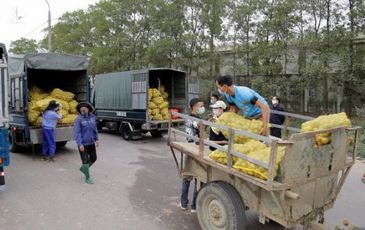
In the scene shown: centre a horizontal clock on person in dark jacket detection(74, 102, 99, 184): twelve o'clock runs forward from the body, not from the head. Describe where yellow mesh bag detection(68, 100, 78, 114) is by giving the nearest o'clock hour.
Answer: The yellow mesh bag is roughly at 6 o'clock from the person in dark jacket.

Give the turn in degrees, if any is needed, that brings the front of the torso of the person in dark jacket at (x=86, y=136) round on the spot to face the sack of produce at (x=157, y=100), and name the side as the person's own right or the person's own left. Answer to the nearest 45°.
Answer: approximately 135° to the person's own left

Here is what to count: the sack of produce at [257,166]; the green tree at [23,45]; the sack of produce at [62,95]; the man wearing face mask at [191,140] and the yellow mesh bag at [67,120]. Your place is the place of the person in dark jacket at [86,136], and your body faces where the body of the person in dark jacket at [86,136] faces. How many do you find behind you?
3

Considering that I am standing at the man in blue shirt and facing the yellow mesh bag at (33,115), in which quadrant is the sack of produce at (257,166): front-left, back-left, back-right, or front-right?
back-left

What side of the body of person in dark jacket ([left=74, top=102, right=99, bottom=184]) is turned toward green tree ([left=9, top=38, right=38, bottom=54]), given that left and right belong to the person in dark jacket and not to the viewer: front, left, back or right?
back

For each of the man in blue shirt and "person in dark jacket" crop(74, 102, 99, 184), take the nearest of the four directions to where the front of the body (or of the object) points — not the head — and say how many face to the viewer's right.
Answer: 0

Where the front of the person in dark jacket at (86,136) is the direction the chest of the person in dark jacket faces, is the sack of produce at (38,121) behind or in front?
behind

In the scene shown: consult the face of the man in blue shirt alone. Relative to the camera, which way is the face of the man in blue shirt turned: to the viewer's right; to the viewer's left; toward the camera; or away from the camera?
to the viewer's left

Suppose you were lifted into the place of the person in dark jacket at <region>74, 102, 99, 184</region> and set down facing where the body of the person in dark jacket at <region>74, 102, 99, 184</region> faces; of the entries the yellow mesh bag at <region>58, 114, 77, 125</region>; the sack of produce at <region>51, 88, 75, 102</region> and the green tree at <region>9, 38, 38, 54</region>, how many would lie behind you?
3

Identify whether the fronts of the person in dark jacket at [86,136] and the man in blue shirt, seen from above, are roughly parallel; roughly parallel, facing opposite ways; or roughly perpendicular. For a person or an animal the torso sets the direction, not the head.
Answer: roughly perpendicular
